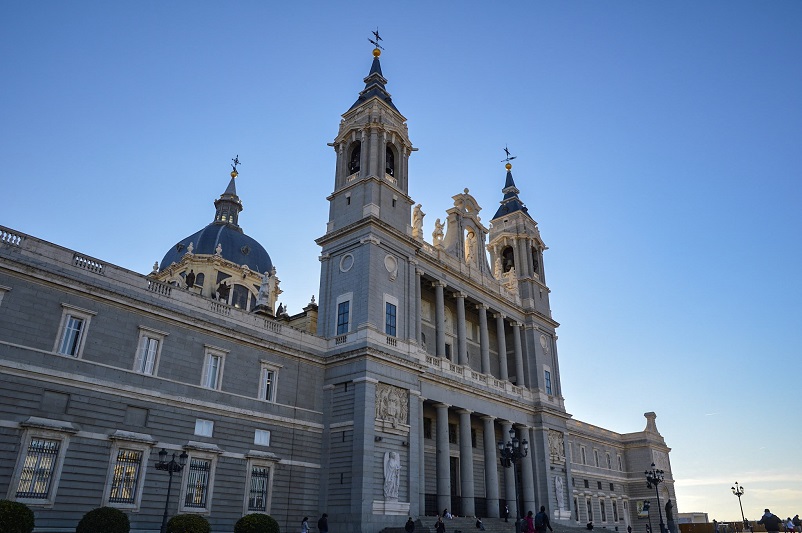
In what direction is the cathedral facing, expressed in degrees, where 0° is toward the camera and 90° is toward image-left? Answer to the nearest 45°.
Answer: approximately 315°

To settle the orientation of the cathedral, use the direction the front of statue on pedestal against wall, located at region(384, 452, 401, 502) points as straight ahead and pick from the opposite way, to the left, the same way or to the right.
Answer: the same way

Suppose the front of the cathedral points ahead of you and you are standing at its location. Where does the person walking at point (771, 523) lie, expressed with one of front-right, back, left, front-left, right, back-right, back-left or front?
front

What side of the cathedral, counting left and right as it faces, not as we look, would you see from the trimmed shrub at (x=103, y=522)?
right

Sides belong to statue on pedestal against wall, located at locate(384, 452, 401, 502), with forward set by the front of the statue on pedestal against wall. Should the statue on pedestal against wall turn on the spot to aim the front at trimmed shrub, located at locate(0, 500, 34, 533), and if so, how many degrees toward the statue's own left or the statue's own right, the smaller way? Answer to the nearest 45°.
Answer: approximately 90° to the statue's own right

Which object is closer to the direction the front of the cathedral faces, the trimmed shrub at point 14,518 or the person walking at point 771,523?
the person walking

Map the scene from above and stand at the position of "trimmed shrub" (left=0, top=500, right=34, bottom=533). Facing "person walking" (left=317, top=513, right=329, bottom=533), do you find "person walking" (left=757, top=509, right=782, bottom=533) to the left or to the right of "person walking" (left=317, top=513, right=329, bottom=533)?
right

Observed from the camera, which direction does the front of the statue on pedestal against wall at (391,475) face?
facing the viewer and to the right of the viewer

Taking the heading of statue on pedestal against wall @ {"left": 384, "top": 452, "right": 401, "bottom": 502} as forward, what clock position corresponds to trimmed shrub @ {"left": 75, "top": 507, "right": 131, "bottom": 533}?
The trimmed shrub is roughly at 3 o'clock from the statue on pedestal against wall.

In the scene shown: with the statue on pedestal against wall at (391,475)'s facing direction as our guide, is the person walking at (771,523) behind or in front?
in front
